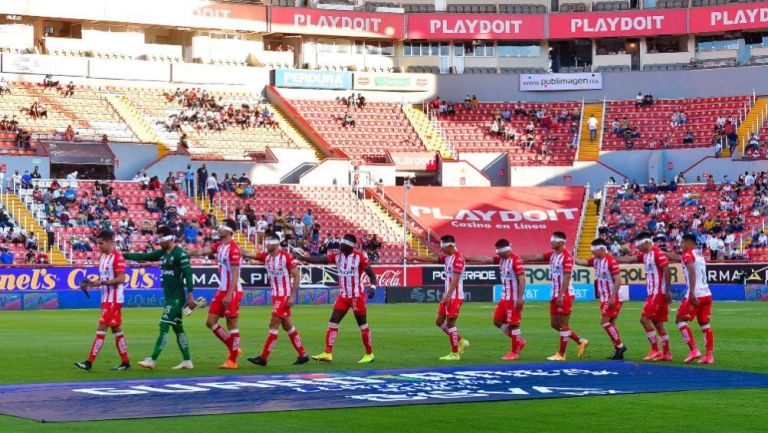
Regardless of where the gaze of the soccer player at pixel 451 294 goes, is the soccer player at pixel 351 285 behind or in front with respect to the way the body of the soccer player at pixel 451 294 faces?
in front

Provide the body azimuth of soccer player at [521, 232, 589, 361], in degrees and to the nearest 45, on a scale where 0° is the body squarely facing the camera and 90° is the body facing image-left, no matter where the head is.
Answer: approximately 45°

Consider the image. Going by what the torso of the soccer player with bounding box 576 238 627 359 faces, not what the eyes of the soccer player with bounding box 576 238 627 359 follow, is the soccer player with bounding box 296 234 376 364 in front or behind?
in front

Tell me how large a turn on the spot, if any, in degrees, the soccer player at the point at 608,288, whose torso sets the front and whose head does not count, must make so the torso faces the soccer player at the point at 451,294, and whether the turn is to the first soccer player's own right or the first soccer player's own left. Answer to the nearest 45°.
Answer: approximately 45° to the first soccer player's own right

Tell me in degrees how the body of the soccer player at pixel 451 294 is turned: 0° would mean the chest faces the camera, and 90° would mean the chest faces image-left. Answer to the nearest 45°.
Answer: approximately 45°

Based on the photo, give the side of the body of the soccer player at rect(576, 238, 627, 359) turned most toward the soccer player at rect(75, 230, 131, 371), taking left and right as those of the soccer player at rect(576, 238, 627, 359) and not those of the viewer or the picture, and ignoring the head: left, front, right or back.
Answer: front

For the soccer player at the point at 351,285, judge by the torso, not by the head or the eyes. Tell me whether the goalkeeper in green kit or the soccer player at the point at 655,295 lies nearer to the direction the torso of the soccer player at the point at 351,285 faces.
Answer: the goalkeeper in green kit

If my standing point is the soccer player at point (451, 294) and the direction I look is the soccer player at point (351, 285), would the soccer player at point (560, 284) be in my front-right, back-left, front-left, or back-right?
back-left

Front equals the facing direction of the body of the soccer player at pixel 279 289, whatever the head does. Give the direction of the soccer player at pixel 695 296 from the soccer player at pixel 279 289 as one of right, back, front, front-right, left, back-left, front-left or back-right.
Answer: back-left

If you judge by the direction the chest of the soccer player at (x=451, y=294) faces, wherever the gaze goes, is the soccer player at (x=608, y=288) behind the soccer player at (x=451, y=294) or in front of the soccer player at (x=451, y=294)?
behind

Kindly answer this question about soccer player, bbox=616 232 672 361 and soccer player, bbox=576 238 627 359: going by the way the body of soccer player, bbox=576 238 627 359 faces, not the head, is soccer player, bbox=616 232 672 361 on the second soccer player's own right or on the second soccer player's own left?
on the second soccer player's own left
